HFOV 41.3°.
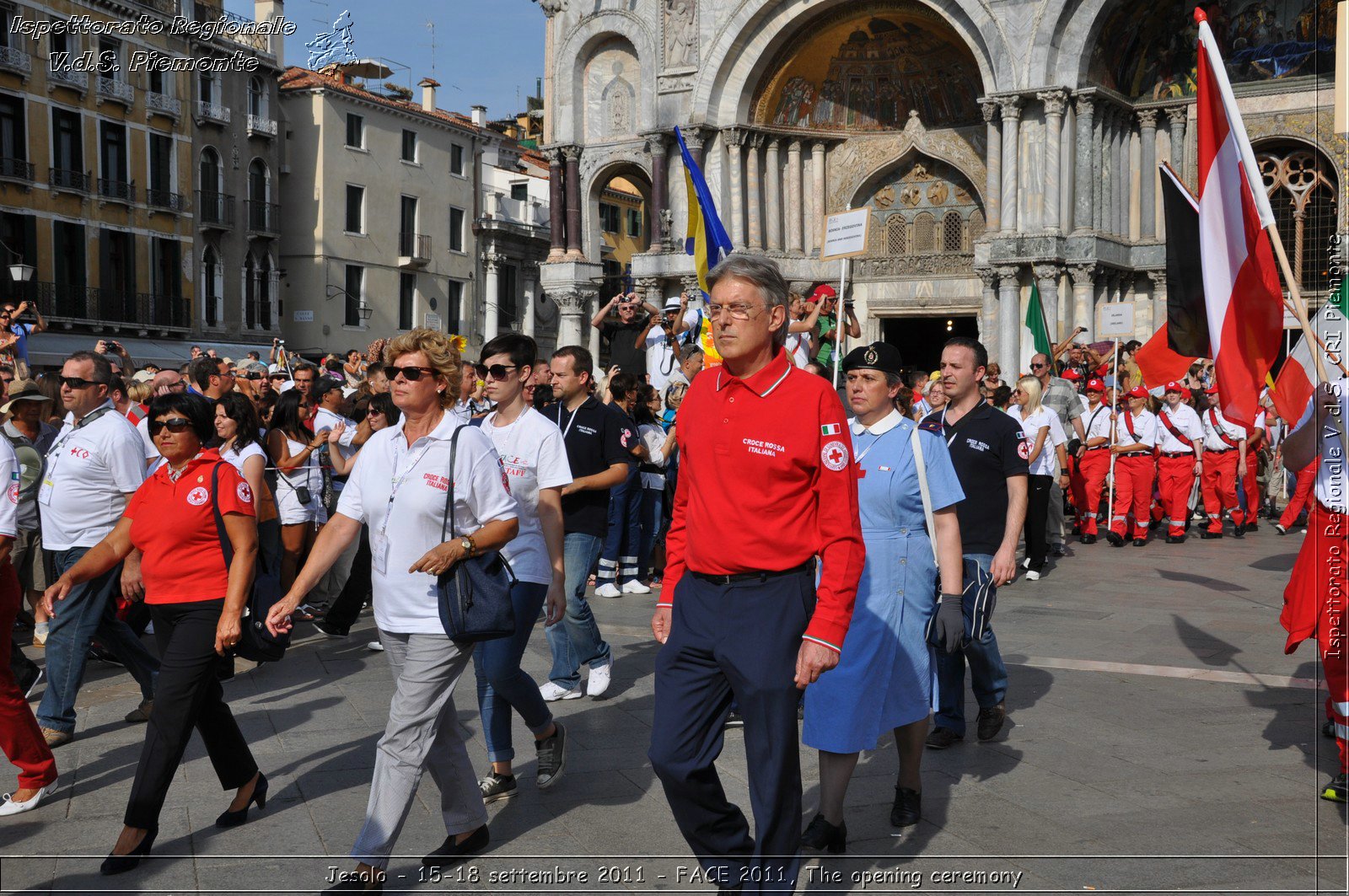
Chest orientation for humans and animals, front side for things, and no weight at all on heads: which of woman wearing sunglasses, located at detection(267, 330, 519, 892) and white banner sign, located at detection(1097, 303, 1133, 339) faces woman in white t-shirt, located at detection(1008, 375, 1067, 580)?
the white banner sign

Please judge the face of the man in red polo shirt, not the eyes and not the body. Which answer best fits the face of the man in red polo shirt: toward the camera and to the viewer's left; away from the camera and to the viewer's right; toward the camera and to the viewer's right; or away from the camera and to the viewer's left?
toward the camera and to the viewer's left

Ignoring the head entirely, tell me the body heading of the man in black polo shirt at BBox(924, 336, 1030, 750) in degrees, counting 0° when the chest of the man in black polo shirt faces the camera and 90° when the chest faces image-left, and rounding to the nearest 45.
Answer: approximately 45°

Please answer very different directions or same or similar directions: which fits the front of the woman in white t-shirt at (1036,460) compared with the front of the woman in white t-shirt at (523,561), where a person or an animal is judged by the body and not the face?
same or similar directions

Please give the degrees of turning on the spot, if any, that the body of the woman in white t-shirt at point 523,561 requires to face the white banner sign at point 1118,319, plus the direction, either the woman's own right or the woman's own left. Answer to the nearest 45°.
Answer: approximately 180°

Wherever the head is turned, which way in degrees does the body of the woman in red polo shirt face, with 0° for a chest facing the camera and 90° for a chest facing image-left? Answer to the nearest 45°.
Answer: approximately 45°

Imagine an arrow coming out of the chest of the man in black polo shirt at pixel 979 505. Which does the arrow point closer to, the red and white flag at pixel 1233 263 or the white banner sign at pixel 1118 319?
the red and white flag

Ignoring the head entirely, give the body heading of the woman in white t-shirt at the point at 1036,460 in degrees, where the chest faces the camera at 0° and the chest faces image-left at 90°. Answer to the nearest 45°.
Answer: approximately 45°

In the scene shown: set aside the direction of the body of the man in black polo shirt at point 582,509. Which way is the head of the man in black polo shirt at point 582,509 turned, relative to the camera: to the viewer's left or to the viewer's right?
to the viewer's left

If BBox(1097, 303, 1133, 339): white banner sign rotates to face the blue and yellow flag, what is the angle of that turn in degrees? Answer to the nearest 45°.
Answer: approximately 45° to its right

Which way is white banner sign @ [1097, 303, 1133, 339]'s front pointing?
toward the camera

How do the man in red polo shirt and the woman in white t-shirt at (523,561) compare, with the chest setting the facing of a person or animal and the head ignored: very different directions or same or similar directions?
same or similar directions

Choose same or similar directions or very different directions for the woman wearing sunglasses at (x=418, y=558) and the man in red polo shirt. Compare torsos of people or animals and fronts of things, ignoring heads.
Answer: same or similar directions

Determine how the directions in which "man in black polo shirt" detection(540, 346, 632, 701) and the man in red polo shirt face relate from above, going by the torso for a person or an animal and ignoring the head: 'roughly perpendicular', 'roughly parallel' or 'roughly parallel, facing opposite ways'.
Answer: roughly parallel
